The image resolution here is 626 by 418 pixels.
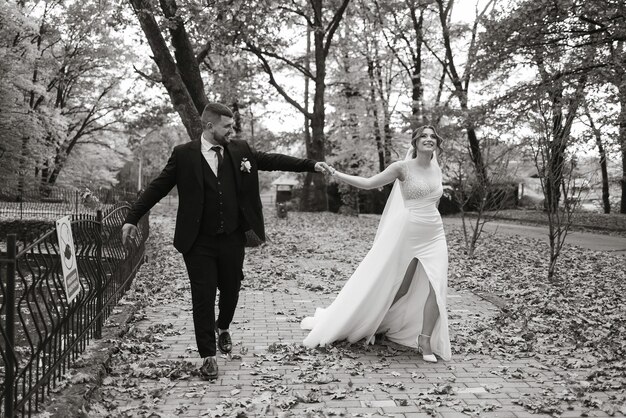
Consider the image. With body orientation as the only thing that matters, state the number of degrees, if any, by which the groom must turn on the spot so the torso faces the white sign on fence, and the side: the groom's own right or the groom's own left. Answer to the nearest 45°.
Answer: approximately 90° to the groom's own right

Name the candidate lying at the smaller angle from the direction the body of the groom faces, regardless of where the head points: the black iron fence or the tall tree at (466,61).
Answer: the black iron fence

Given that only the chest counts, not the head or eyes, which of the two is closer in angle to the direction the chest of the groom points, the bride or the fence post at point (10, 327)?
the fence post

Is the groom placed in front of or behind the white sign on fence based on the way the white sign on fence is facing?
in front

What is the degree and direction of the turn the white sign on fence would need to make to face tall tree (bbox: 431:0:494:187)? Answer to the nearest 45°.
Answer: approximately 90° to its left

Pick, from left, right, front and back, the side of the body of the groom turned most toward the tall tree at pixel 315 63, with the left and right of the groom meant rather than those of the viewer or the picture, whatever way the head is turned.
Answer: back

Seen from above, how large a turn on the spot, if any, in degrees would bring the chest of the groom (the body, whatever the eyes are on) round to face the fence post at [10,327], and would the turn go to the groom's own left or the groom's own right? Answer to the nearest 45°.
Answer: approximately 45° to the groom's own right

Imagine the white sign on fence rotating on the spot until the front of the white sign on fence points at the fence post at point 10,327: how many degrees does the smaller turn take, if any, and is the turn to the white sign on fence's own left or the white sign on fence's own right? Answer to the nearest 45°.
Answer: approximately 45° to the white sign on fence's own right

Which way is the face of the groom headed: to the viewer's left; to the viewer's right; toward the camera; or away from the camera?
to the viewer's right

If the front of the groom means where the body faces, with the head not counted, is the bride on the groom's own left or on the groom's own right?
on the groom's own left

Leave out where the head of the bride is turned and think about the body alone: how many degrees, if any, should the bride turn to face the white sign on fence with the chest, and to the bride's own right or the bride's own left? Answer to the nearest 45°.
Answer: approximately 90° to the bride's own right
